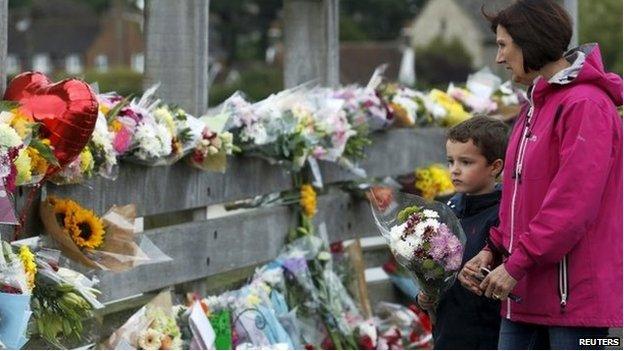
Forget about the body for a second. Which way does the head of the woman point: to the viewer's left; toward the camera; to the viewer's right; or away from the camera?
to the viewer's left

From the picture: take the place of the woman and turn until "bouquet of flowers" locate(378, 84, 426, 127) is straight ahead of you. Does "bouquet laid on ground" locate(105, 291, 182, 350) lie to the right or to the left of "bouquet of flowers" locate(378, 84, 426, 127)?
left

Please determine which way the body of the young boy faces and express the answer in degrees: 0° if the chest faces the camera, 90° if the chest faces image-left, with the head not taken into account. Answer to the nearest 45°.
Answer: approximately 45°
